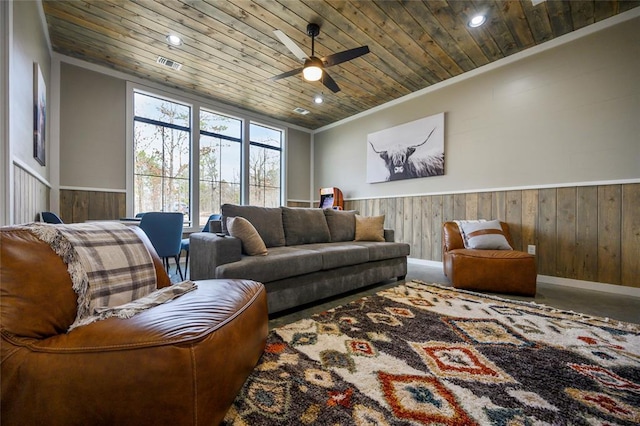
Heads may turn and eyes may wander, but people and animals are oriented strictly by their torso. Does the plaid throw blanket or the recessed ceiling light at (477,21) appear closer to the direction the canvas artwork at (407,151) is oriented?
the plaid throw blanket

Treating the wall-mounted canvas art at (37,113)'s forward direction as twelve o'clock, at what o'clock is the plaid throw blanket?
The plaid throw blanket is roughly at 3 o'clock from the wall-mounted canvas art.

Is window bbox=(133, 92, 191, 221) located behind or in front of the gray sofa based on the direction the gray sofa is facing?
behind

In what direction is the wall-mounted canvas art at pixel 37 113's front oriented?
to the viewer's right

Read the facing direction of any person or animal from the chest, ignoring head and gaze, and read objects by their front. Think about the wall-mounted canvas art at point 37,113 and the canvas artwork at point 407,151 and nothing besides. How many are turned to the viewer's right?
1

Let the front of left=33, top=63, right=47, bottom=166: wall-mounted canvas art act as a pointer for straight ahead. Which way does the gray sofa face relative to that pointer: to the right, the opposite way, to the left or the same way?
to the right

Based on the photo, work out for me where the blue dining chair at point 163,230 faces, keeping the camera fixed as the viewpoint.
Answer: facing away from the viewer and to the left of the viewer

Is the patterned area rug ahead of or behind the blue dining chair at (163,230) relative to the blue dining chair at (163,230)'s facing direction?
behind

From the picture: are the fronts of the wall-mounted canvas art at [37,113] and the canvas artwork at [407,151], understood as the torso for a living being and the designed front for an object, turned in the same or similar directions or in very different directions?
very different directions

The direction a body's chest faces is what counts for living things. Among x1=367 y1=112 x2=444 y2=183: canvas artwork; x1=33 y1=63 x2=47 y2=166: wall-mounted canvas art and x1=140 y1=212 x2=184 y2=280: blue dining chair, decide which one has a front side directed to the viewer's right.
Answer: the wall-mounted canvas art

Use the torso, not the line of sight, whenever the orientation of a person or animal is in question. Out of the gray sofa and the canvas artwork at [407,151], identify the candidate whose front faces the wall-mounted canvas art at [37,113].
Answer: the canvas artwork

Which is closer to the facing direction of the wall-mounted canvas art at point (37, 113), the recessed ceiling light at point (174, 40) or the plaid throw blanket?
the recessed ceiling light
